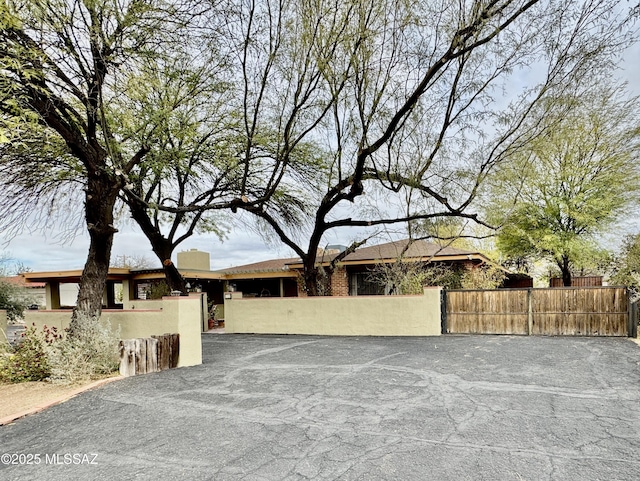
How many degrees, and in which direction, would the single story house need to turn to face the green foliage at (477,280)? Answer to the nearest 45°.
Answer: approximately 45° to its left

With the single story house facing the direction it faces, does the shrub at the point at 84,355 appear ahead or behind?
ahead

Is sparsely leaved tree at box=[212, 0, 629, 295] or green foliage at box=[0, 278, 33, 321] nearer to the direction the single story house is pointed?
the sparsely leaved tree

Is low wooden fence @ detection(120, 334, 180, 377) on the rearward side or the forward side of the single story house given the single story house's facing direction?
on the forward side

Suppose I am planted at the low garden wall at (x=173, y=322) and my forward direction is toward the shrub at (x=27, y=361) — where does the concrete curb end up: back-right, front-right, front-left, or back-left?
front-left

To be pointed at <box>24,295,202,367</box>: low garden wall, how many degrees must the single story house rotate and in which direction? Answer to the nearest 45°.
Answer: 0° — it already faces it

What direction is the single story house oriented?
toward the camera

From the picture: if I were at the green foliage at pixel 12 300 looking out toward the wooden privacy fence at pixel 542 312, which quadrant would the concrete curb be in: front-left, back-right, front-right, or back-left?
front-right

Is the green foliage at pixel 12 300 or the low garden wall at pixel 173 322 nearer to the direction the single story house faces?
the low garden wall

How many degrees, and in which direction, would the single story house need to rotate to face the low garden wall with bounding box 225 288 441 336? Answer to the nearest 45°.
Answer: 0° — it already faces it

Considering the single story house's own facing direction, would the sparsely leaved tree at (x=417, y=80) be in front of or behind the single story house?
in front

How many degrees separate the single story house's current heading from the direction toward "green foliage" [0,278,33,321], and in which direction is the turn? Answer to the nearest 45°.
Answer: approximately 90° to its right
